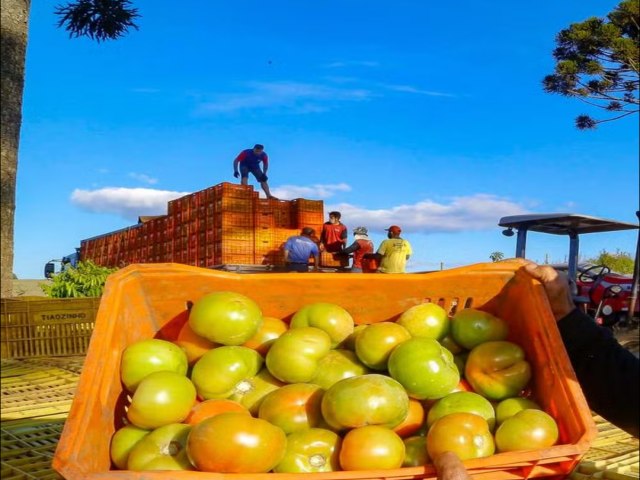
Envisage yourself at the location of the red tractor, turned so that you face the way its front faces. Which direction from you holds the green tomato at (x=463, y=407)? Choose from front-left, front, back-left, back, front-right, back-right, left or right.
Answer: back-right

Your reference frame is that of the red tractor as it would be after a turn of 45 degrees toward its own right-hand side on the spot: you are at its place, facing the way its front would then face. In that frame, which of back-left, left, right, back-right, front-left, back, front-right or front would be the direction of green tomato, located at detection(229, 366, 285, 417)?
right

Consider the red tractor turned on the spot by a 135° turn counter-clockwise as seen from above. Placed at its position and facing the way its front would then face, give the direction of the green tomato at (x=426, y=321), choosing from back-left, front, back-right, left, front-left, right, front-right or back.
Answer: left

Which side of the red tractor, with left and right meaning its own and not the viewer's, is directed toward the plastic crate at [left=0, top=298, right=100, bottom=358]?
back

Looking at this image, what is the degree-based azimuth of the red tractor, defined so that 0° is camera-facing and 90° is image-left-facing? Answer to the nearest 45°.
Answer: approximately 225°

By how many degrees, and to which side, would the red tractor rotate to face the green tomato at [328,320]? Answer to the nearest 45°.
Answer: approximately 135° to its right

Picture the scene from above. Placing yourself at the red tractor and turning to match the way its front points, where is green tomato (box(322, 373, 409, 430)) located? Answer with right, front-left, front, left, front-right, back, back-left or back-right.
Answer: back-right

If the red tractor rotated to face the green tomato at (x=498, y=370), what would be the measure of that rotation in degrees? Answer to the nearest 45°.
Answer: approximately 135° to its right

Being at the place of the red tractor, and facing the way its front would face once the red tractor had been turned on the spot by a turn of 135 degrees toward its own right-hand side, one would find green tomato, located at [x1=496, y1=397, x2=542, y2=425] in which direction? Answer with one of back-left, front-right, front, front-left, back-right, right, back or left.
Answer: front

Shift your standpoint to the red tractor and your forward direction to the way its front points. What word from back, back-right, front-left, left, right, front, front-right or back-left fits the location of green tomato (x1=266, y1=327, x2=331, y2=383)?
back-right

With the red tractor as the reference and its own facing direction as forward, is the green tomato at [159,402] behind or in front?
behind

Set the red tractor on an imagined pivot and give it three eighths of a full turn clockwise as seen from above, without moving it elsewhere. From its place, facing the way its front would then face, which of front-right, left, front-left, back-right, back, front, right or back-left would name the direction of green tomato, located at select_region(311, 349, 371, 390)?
front
